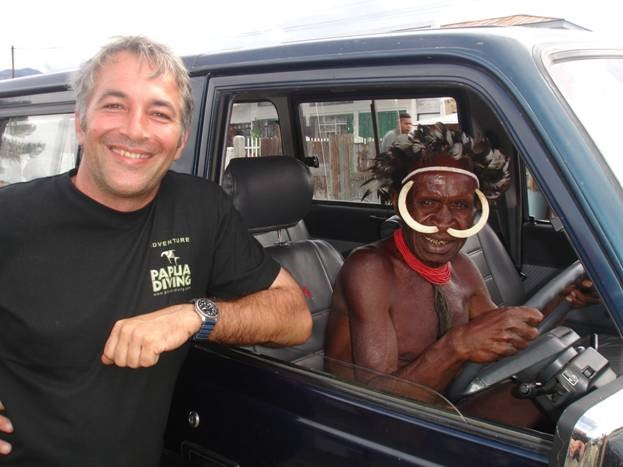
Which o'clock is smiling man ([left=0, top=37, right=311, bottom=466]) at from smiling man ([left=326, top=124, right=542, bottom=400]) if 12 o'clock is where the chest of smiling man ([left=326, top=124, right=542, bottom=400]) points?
smiling man ([left=0, top=37, right=311, bottom=466]) is roughly at 3 o'clock from smiling man ([left=326, top=124, right=542, bottom=400]).

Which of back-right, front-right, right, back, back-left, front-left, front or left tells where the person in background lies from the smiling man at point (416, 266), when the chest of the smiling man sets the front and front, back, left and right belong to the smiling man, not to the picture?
back-left

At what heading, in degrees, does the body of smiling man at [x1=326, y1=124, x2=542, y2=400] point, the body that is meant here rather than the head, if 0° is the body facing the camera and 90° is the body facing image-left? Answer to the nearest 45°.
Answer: approximately 315°

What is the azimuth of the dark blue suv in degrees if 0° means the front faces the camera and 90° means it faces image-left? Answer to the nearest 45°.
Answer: approximately 315°

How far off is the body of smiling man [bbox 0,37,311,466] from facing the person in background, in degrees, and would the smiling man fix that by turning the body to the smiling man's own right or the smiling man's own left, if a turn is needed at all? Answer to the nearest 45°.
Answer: approximately 135° to the smiling man's own left
